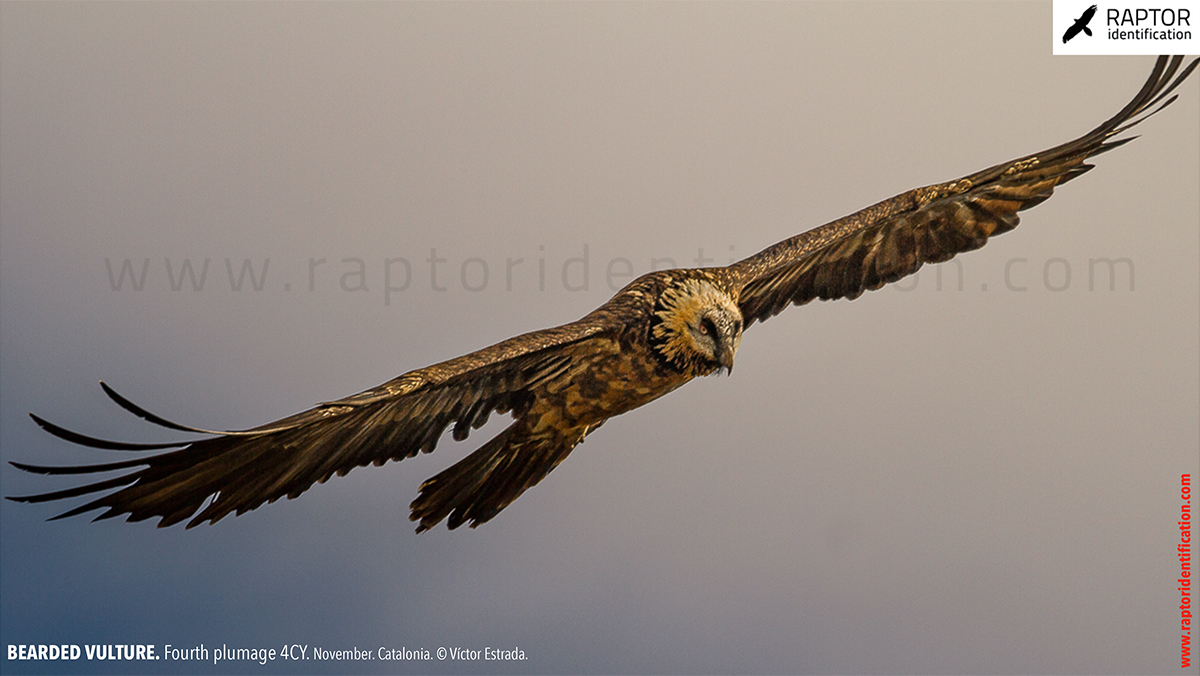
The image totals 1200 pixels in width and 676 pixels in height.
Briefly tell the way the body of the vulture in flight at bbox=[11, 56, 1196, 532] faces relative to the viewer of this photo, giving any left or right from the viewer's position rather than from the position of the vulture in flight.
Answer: facing the viewer and to the right of the viewer
